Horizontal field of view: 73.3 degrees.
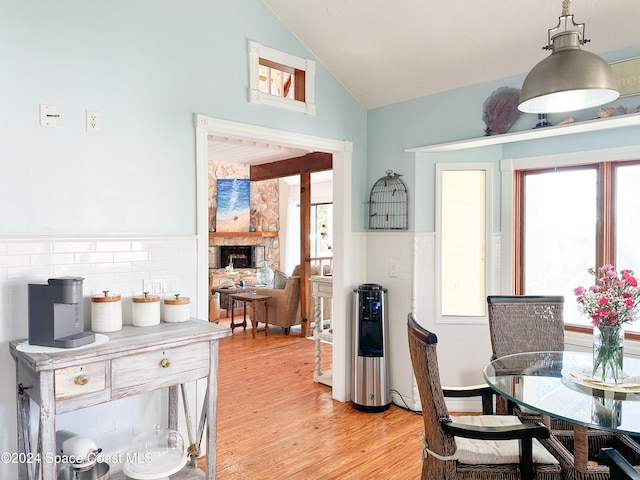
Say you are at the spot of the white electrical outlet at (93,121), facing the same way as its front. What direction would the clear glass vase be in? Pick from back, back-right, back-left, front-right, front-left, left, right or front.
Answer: front-left

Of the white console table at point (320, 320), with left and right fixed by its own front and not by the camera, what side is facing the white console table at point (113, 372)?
front

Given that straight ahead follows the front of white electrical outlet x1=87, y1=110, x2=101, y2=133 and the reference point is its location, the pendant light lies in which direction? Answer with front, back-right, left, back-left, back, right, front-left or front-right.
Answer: front-left

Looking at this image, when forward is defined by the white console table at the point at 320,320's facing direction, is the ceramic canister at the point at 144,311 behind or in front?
in front

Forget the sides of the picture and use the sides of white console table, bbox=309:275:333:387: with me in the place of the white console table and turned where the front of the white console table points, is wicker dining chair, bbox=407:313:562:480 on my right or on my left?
on my left

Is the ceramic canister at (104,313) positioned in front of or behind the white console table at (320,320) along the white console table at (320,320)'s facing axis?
in front

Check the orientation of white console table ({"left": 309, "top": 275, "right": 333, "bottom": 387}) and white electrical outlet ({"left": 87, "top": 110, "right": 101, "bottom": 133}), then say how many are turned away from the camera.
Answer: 0

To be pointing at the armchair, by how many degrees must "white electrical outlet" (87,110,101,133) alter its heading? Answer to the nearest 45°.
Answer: approximately 135° to its left

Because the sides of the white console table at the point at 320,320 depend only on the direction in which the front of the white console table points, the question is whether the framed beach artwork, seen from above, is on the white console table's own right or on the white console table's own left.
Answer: on the white console table's own right

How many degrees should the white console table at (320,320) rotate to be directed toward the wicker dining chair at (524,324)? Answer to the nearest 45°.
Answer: approximately 90° to its left

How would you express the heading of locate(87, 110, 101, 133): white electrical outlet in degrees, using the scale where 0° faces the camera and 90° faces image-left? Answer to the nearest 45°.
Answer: approximately 0°

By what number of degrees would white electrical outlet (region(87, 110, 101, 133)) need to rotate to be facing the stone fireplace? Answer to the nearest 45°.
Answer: approximately 135° to its left

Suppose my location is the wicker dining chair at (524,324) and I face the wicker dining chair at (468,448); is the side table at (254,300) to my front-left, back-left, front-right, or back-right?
back-right

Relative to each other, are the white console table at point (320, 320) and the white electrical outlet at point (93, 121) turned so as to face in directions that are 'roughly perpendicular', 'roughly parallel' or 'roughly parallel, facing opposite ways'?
roughly perpendicular

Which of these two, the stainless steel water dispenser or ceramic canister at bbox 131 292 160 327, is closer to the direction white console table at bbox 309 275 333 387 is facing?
the ceramic canister

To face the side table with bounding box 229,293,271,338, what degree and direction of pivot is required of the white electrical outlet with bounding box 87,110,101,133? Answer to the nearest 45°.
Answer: approximately 135° to its left
